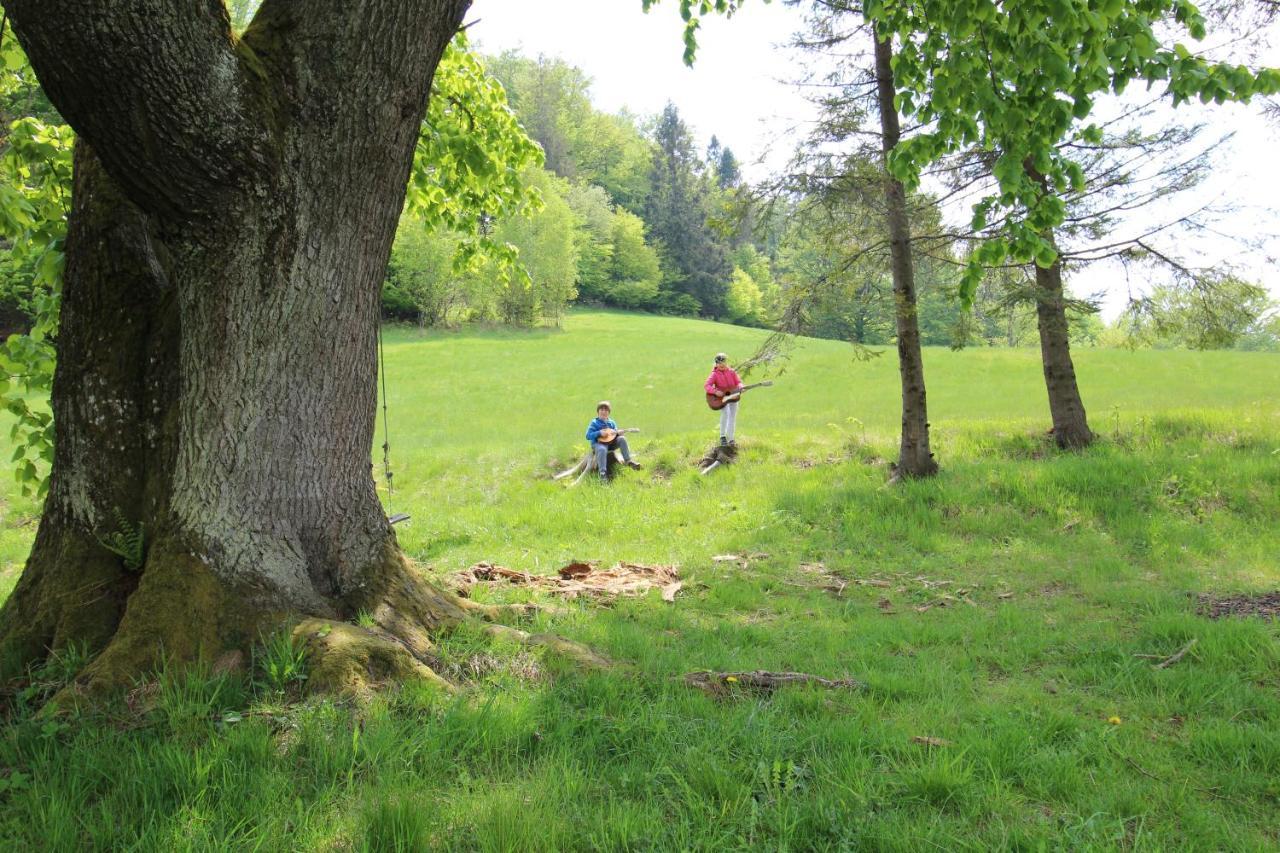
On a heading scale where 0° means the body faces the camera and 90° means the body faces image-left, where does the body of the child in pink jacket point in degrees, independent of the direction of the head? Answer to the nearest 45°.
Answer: approximately 0°

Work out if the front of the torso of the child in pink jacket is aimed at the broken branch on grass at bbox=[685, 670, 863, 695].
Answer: yes

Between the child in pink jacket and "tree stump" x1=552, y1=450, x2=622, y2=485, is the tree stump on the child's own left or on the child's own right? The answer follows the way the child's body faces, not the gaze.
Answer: on the child's own right

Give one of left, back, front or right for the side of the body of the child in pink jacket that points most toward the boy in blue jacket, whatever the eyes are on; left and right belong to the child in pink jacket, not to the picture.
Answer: right

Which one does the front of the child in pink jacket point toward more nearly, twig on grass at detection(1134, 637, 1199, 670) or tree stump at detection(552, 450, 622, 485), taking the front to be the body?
the twig on grass

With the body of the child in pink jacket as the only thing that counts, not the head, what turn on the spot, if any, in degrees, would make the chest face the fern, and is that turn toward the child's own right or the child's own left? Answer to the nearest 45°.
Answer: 0° — they already face it
